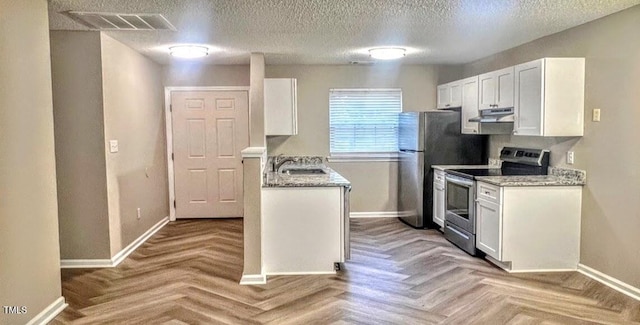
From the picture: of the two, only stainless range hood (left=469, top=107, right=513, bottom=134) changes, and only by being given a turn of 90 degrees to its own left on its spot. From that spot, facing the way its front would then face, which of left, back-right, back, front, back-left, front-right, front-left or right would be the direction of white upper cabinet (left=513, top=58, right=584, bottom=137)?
front

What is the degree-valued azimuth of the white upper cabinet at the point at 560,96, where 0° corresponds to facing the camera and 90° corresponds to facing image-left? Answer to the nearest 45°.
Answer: approximately 45°

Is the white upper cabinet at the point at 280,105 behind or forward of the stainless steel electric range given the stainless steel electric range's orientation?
forward

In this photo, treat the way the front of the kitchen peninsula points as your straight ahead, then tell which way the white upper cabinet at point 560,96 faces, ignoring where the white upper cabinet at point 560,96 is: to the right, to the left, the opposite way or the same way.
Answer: the opposite way

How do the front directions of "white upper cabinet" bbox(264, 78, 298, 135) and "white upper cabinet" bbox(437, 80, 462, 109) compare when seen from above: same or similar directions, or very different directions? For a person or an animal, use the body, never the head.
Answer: very different directions

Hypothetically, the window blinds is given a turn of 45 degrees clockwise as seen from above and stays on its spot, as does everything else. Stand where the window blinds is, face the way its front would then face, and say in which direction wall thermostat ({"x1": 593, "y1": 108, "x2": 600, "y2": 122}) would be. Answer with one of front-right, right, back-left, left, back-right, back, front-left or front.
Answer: left

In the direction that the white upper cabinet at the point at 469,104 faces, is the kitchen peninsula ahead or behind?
ahead

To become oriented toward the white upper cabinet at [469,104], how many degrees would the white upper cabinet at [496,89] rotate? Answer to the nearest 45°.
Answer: approximately 90° to its right

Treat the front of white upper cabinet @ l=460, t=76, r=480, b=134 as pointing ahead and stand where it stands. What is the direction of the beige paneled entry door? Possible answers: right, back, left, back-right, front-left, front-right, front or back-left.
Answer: front-right

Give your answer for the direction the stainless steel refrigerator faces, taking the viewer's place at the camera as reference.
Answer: facing the viewer and to the left of the viewer

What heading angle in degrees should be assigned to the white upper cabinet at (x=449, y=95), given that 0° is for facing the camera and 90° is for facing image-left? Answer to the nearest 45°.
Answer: approximately 45°

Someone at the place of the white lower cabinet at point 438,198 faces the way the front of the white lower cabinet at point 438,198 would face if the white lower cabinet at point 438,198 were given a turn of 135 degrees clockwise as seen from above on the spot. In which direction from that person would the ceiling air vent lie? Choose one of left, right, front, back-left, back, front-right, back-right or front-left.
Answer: back-left

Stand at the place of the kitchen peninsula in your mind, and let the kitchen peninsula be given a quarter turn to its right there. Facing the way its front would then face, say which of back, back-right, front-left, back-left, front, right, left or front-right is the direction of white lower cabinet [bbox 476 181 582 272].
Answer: left

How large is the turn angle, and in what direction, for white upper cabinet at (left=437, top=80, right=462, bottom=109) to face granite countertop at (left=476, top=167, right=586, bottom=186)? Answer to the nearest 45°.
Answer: approximately 90° to its left
